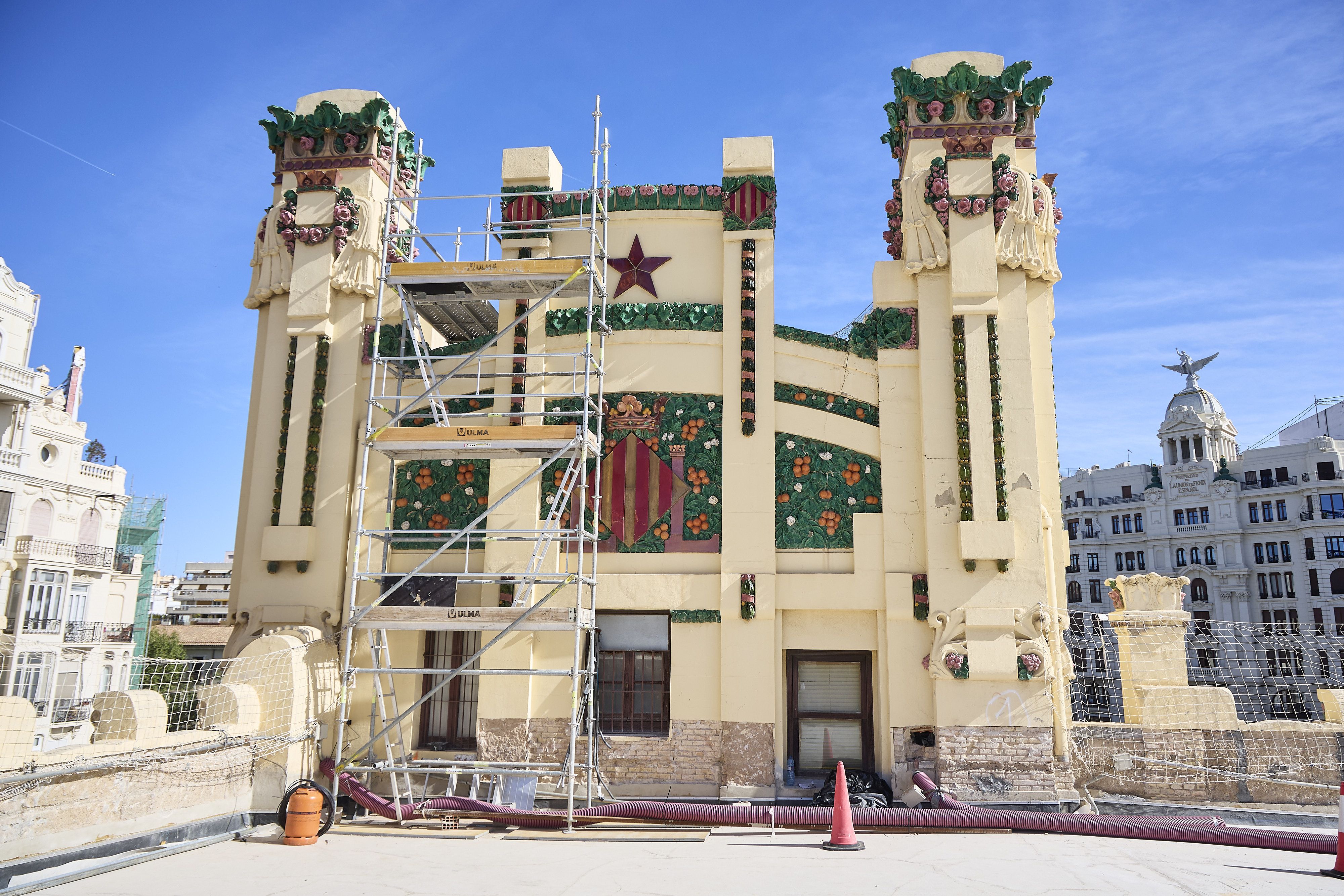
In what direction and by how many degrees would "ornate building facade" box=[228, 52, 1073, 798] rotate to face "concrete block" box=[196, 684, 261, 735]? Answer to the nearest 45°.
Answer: approximately 90° to its right

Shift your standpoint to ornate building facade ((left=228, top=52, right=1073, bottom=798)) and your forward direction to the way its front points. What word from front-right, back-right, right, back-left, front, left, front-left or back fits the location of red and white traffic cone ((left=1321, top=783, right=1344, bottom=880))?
front-left

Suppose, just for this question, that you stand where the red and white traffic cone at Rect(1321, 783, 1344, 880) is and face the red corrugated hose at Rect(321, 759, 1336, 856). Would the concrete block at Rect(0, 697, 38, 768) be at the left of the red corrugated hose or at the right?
left

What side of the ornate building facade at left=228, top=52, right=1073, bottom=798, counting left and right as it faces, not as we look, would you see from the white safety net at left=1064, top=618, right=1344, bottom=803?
left

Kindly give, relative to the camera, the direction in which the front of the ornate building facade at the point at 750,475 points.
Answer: facing the viewer

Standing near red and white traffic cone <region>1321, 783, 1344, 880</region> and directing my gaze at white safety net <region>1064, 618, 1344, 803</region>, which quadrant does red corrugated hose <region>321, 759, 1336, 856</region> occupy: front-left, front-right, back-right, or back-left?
front-left

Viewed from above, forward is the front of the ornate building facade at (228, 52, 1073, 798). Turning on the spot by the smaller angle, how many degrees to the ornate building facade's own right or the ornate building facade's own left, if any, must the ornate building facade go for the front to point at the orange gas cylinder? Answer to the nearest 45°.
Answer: approximately 45° to the ornate building facade's own right

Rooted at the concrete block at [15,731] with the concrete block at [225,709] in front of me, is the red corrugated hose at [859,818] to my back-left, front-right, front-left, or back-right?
front-right
